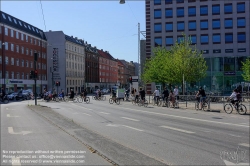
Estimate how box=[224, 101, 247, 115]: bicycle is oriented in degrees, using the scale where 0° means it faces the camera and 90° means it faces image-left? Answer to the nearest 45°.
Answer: approximately 90°

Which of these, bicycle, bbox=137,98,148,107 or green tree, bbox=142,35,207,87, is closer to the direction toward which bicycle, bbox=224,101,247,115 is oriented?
the bicycle

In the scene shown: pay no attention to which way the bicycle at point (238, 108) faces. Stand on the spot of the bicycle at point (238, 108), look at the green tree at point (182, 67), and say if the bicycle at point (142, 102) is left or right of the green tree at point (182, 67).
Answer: left

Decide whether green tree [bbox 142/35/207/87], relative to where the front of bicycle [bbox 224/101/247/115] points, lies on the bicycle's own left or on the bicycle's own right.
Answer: on the bicycle's own right

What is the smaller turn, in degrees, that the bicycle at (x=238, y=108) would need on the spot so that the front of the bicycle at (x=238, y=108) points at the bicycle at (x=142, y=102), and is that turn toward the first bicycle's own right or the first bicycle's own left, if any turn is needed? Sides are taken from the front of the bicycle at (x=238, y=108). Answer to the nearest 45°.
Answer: approximately 45° to the first bicycle's own right

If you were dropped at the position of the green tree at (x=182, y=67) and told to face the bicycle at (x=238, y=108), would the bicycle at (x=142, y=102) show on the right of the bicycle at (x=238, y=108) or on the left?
right
